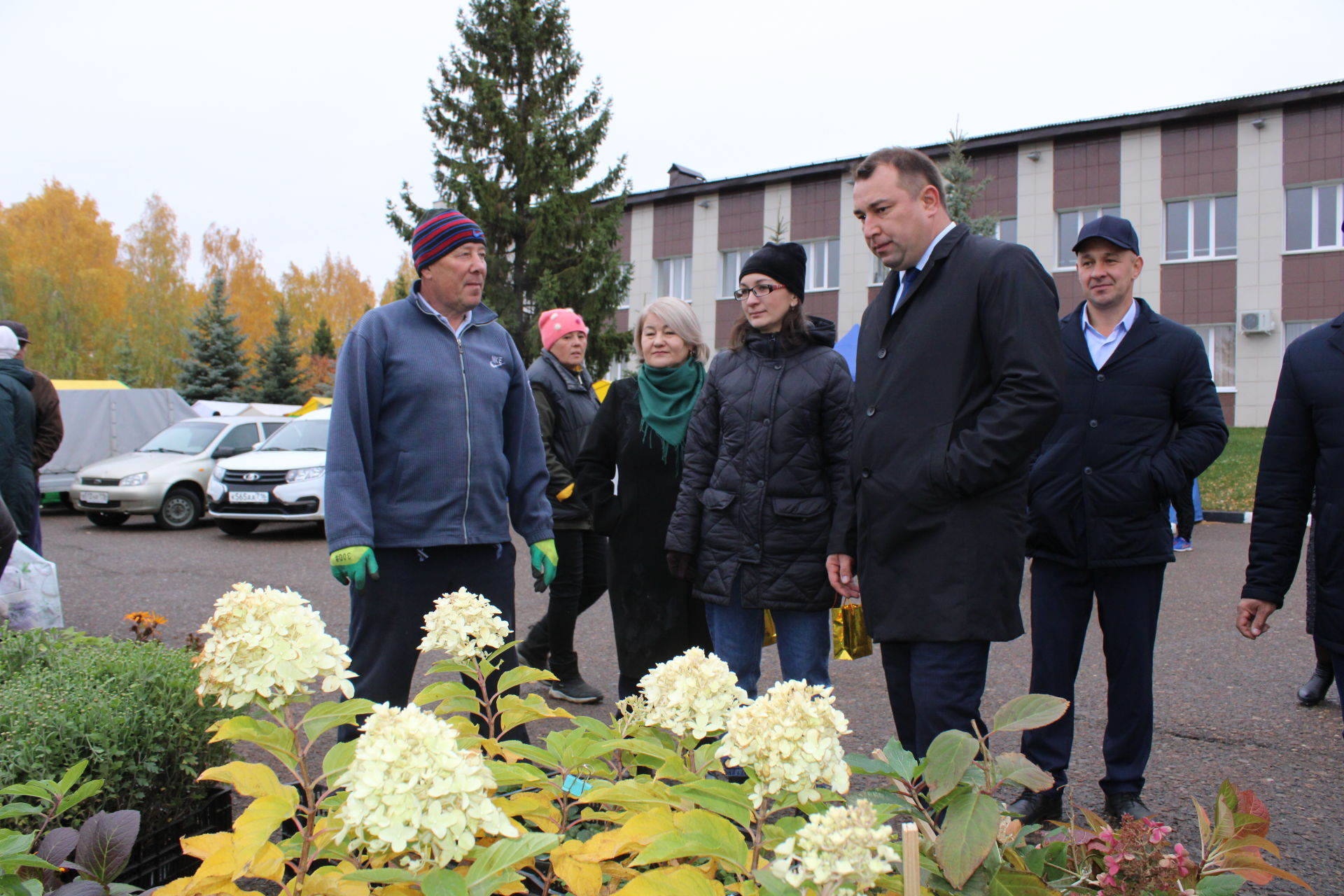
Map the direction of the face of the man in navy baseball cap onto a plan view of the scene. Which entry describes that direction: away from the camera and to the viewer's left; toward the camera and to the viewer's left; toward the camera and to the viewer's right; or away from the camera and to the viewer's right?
toward the camera and to the viewer's left

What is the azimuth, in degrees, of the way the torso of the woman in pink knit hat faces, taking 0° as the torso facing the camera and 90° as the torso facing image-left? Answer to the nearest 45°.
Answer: approximately 315°

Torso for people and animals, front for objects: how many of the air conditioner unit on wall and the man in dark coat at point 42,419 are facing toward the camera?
1

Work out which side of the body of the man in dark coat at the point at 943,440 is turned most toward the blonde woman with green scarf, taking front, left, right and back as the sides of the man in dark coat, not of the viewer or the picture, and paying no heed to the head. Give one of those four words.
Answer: right

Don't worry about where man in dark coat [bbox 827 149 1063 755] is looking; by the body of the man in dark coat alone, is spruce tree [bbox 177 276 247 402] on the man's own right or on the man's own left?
on the man's own right

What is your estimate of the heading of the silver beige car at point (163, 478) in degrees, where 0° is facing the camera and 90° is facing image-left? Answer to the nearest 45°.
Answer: approximately 45°

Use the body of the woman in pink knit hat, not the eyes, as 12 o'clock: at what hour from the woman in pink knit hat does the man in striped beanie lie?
The man in striped beanie is roughly at 2 o'clock from the woman in pink knit hat.
